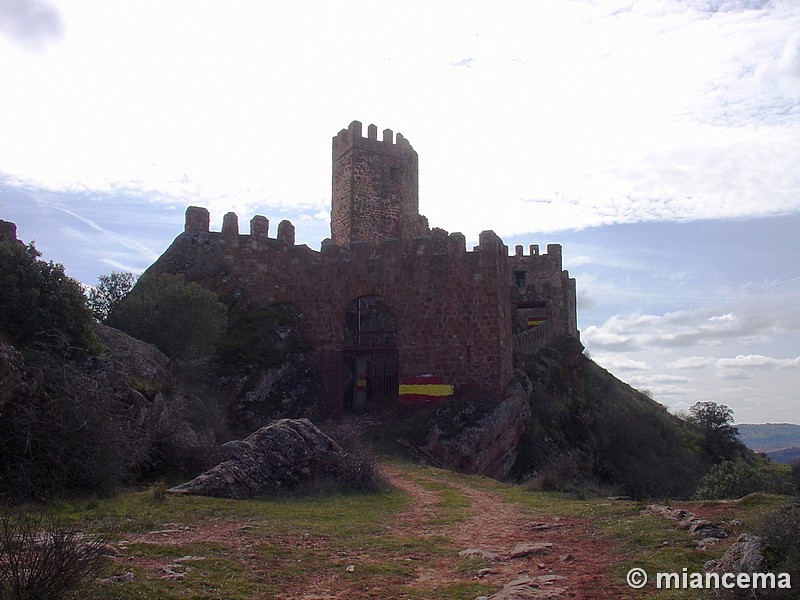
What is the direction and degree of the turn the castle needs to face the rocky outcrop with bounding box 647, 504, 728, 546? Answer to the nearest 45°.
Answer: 0° — it already faces it

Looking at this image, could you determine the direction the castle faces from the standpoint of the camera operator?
facing the viewer

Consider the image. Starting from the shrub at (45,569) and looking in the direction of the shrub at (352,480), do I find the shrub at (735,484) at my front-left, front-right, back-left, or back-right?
front-right

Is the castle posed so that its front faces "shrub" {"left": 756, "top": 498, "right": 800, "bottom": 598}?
yes

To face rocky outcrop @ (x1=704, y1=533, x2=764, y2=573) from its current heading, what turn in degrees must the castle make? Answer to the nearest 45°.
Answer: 0° — it already faces it

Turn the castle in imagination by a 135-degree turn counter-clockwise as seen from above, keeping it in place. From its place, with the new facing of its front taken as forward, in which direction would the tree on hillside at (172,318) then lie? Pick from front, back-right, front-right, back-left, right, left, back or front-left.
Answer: back

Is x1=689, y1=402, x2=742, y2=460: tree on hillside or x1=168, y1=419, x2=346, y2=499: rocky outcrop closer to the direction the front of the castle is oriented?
the rocky outcrop

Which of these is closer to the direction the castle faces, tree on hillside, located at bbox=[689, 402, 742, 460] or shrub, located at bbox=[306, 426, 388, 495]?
the shrub

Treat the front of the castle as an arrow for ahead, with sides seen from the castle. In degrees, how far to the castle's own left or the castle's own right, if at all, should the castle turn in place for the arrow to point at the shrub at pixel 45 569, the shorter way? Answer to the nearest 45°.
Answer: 0° — it already faces it

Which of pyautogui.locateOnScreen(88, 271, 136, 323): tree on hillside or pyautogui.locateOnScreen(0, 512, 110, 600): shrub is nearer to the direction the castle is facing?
the shrub

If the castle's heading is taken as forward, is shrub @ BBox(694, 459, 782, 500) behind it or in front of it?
in front

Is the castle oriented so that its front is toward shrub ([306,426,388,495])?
yes
